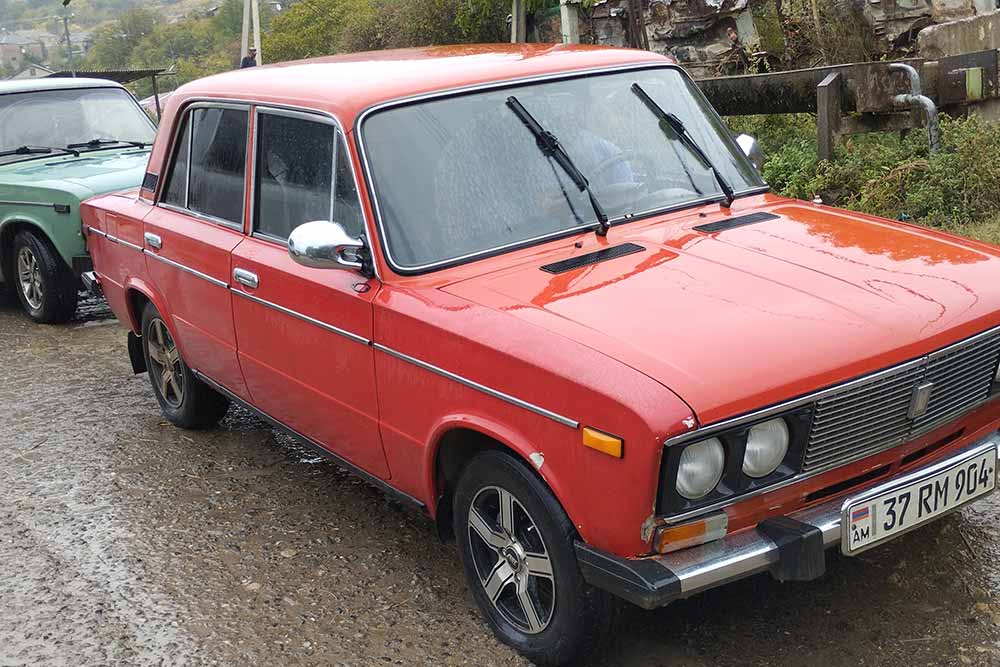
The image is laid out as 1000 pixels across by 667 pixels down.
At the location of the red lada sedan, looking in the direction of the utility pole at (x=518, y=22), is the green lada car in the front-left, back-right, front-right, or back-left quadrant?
front-left

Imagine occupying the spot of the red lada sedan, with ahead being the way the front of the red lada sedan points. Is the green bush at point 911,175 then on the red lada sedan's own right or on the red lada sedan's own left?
on the red lada sedan's own left

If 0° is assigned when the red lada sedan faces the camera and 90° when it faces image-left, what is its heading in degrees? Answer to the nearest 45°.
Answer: approximately 315°

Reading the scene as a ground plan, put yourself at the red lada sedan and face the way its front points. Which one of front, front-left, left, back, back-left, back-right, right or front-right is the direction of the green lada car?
back

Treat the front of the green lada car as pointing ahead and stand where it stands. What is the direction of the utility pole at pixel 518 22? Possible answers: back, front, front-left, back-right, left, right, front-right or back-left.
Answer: left

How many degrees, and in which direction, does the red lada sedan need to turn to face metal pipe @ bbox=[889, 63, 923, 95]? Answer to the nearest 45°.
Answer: approximately 90° to its left

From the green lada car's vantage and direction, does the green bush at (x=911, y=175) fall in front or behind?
in front

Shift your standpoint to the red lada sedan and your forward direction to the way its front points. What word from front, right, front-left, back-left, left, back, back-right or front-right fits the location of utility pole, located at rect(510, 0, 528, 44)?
back-left

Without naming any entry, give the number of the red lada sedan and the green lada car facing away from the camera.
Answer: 0

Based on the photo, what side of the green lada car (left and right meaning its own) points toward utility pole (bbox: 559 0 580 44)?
left

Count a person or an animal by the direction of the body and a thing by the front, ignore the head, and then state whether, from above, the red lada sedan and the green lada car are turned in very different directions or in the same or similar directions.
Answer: same or similar directions
